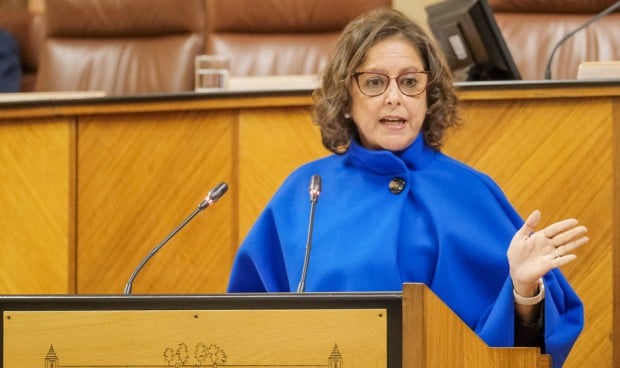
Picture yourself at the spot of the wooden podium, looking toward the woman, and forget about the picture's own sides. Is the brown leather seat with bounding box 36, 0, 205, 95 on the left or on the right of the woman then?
left

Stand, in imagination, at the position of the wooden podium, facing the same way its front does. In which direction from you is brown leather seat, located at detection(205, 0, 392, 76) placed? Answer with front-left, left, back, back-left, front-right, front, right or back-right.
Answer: back

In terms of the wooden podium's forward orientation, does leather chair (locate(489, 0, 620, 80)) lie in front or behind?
behind

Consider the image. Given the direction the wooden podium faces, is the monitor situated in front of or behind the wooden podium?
behind

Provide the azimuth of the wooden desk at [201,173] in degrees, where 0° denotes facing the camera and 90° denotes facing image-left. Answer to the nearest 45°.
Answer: approximately 0°

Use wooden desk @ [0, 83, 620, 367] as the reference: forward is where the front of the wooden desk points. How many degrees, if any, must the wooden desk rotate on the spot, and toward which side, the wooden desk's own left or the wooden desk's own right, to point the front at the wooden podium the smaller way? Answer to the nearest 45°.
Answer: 0° — it already faces it
